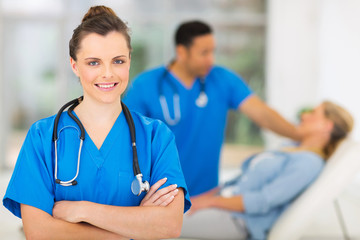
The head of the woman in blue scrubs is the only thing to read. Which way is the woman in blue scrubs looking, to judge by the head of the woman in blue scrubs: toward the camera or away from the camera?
toward the camera

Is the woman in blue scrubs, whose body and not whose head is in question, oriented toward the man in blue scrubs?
no

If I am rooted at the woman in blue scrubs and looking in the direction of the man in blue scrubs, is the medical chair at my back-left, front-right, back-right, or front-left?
front-right

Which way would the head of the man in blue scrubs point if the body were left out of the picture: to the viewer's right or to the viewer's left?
to the viewer's right

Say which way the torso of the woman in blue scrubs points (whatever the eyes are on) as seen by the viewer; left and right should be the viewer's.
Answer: facing the viewer

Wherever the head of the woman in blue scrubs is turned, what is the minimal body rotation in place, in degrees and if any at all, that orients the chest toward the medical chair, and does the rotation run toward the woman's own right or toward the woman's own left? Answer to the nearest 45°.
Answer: approximately 135° to the woman's own left

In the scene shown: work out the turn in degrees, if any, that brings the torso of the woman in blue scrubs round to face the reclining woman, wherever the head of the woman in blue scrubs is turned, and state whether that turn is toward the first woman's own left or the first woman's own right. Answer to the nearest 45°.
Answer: approximately 135° to the first woman's own left
